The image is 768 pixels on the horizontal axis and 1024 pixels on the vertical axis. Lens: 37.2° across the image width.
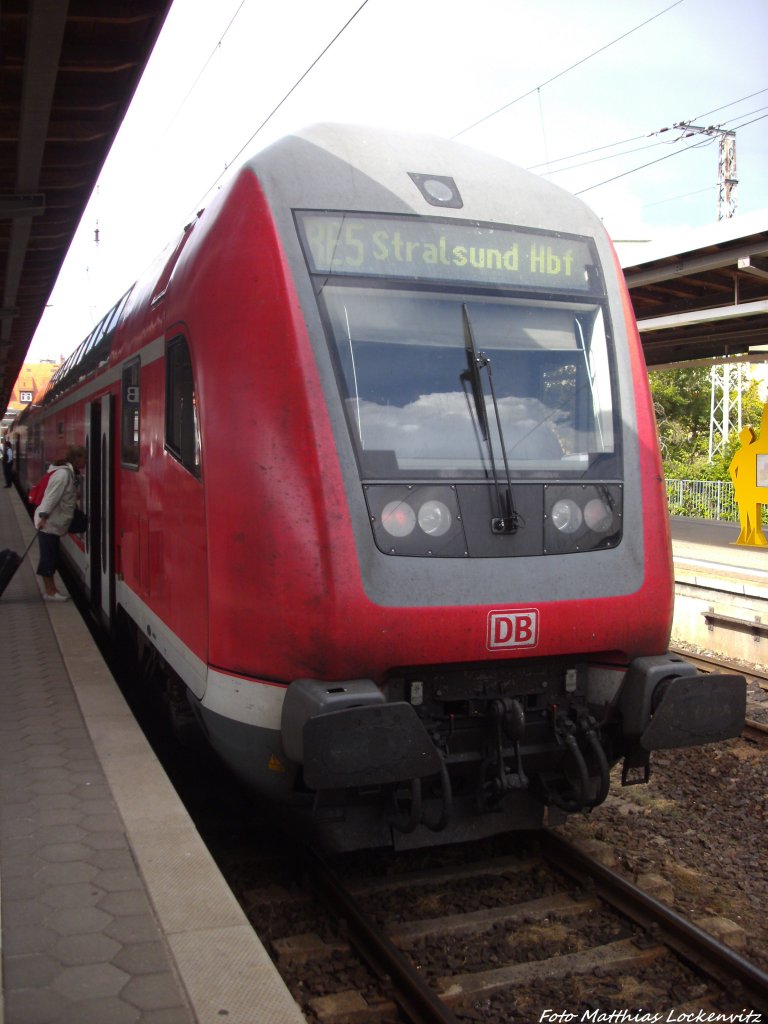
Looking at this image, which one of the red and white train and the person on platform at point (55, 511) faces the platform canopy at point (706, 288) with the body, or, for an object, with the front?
the person on platform

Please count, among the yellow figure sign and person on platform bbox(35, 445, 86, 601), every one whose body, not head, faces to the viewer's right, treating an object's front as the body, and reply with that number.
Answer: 1

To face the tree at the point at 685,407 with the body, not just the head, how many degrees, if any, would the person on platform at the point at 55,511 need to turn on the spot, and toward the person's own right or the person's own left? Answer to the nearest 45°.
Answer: approximately 45° to the person's own left

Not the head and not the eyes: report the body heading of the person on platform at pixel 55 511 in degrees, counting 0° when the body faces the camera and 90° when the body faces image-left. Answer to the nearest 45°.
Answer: approximately 270°

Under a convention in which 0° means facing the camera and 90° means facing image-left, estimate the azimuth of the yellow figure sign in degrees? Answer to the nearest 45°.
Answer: approximately 0°
